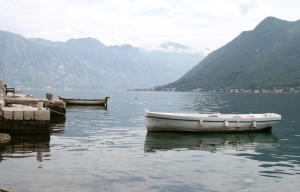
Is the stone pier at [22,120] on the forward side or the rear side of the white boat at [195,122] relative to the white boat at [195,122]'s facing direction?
on the forward side

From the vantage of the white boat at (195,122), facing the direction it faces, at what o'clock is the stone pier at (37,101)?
The stone pier is roughly at 1 o'clock from the white boat.

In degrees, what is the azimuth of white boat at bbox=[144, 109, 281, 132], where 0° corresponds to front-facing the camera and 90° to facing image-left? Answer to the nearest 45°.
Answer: approximately 90°
